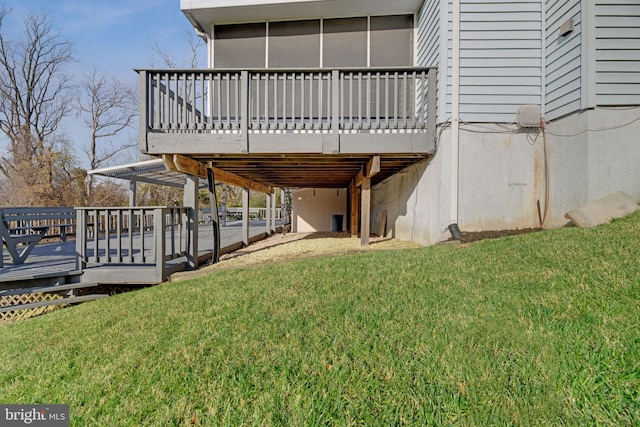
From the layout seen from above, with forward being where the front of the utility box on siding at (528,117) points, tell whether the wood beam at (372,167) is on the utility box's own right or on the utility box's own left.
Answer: on the utility box's own right

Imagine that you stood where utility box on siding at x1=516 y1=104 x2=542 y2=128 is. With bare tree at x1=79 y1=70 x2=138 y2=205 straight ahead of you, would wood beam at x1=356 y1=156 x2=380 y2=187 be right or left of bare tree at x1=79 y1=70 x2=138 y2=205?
left

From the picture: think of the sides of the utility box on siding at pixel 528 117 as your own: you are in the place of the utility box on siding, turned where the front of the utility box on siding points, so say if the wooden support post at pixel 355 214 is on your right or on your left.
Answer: on your right

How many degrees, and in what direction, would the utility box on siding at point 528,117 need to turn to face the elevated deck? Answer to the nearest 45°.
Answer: approximately 45° to its right

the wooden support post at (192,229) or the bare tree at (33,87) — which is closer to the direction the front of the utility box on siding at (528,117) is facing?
the wooden support post

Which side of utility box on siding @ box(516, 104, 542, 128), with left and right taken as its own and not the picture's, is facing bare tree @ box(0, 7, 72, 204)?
right

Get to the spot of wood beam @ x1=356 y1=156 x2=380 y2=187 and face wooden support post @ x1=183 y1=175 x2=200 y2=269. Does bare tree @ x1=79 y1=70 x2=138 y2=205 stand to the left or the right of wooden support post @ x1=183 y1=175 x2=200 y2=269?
right

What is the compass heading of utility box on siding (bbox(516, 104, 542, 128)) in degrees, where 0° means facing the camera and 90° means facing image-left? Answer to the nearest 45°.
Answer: approximately 0°

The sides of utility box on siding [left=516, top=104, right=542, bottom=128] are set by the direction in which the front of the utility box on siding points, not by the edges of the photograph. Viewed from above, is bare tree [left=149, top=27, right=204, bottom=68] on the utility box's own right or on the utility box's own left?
on the utility box's own right

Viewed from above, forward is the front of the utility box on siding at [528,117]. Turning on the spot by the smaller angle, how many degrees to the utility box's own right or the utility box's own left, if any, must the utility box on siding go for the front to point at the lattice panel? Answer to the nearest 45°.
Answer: approximately 45° to the utility box's own right
